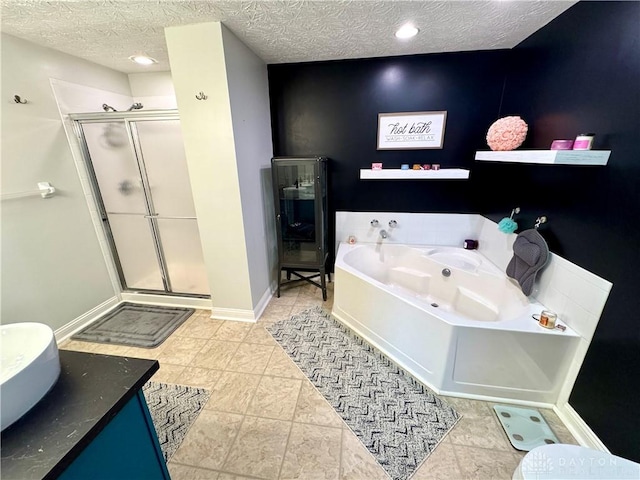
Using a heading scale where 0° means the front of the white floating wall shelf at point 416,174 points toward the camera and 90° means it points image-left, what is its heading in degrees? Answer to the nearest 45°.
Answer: approximately 0°

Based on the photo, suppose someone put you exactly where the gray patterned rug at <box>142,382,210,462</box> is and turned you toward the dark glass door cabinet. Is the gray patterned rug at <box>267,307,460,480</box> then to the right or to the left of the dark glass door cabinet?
right

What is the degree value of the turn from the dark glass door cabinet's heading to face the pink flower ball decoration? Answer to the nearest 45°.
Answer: approximately 90° to its left

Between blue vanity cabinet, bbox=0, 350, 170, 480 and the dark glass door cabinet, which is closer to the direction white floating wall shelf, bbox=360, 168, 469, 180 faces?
the blue vanity cabinet
